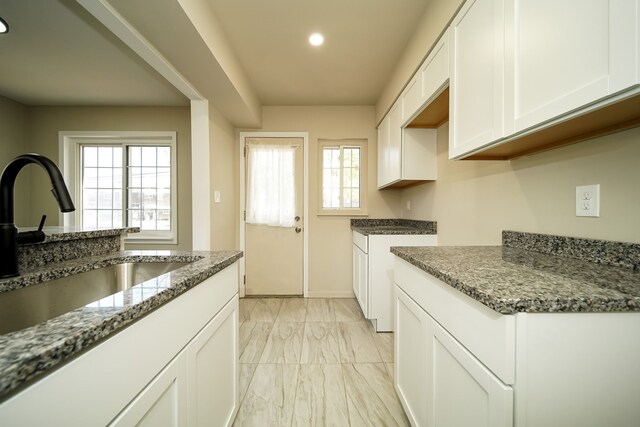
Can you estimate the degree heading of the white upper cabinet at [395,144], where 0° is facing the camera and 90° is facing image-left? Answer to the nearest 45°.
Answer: approximately 90°

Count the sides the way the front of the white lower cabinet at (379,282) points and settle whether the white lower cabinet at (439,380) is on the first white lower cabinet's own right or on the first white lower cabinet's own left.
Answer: on the first white lower cabinet's own left

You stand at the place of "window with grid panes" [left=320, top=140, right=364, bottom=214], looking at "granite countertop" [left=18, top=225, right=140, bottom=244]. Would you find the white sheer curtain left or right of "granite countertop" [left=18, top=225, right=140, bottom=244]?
right

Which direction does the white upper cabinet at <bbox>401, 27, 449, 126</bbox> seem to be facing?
to the viewer's left

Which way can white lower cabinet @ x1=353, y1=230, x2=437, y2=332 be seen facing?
to the viewer's left

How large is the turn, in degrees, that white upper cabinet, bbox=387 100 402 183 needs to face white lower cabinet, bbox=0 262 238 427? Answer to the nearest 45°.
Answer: approximately 90° to its left
